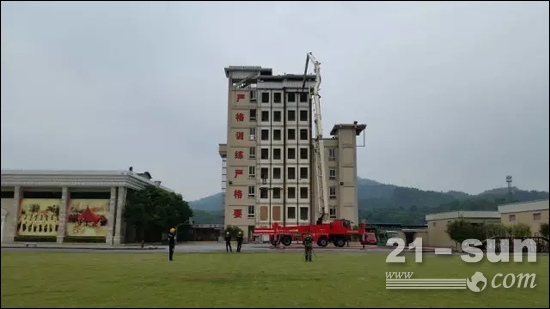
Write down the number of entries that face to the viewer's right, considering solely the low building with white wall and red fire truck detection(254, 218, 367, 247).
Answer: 1

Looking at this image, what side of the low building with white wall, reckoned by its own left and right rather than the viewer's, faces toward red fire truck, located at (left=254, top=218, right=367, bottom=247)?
left

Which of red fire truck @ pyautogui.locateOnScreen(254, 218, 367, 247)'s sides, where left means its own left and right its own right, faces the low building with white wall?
back

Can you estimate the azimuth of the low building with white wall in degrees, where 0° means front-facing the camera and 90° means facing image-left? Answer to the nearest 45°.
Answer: approximately 0°

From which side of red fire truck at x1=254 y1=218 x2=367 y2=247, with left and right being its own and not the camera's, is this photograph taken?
right
